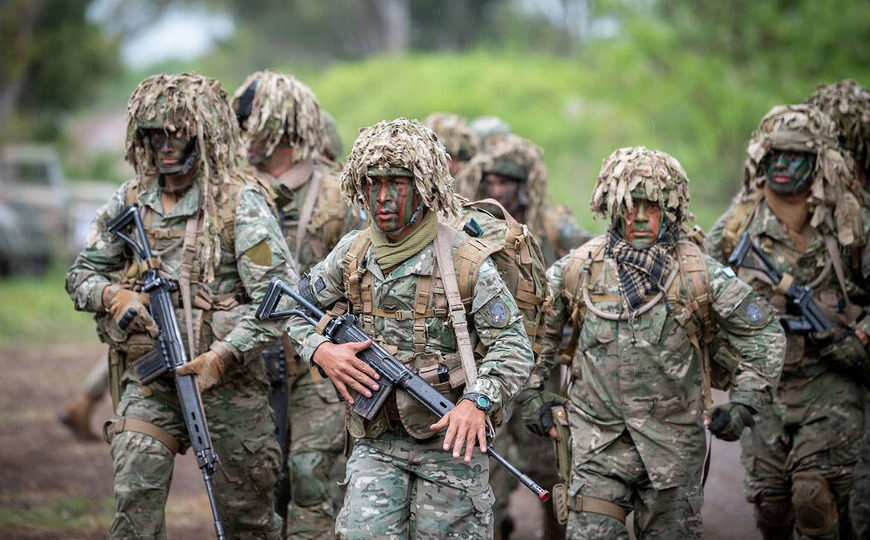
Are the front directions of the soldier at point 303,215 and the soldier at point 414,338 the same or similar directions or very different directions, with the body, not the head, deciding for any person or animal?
same or similar directions

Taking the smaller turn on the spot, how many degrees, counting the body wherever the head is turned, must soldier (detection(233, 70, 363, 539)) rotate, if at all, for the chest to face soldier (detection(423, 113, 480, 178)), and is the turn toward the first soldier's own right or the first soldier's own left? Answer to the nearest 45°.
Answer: approximately 180°

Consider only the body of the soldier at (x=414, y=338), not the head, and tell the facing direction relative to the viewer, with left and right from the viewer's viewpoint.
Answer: facing the viewer and to the left of the viewer

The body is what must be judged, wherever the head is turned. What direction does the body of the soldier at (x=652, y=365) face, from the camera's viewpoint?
toward the camera

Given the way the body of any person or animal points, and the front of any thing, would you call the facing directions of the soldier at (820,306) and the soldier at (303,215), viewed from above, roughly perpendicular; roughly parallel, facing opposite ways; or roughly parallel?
roughly parallel

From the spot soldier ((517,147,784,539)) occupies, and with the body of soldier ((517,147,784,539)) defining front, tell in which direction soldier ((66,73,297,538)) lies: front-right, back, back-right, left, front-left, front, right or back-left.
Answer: right

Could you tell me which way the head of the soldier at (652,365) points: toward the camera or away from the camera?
toward the camera

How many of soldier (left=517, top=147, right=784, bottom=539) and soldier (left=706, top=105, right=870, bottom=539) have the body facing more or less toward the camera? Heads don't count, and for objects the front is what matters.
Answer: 2

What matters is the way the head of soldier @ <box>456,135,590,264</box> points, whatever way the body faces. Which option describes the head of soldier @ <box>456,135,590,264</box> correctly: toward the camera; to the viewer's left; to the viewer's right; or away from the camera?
toward the camera

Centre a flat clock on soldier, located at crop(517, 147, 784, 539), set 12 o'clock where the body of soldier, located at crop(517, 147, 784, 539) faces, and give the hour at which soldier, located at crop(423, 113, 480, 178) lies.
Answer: soldier, located at crop(423, 113, 480, 178) is roughly at 5 o'clock from soldier, located at crop(517, 147, 784, 539).

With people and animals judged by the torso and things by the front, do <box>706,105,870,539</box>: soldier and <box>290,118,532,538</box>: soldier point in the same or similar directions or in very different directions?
same or similar directions

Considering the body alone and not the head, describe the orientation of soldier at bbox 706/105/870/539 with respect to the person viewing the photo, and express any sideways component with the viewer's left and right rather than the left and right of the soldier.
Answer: facing the viewer
